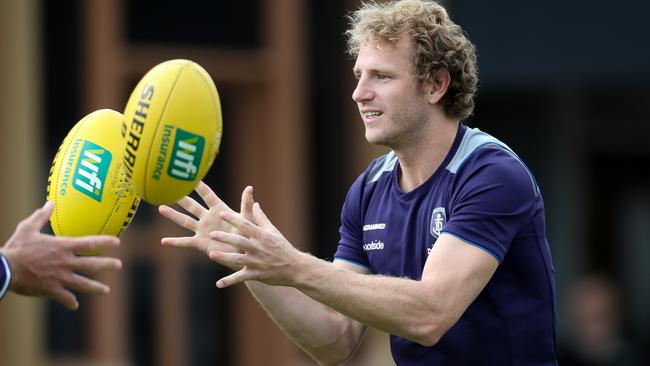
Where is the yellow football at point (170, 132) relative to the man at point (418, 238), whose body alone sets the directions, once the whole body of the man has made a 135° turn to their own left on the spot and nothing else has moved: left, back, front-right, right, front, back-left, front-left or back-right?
back

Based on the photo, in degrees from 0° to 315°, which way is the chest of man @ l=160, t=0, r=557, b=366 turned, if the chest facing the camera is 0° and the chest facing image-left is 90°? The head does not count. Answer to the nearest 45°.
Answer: approximately 45°

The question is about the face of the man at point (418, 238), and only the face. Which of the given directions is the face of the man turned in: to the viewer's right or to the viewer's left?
to the viewer's left

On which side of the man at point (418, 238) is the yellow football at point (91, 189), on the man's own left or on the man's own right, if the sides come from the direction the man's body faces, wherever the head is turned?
on the man's own right
